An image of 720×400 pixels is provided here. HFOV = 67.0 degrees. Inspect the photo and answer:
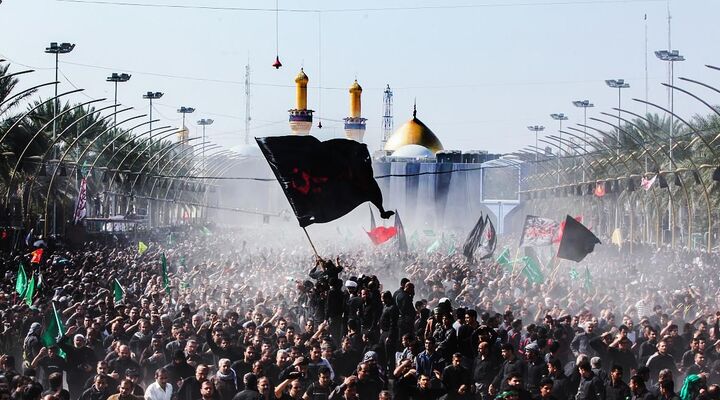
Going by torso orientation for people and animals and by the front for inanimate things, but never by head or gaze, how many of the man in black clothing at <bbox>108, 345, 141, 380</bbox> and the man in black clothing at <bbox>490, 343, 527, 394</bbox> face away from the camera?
0

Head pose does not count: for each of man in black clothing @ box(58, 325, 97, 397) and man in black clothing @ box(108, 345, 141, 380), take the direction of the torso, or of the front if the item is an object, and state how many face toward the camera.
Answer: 2

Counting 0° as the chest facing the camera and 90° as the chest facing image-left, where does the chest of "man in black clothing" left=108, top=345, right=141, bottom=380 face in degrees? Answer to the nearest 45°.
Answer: approximately 0°

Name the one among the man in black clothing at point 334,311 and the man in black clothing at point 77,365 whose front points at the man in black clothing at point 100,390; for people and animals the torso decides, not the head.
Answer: the man in black clothing at point 77,365

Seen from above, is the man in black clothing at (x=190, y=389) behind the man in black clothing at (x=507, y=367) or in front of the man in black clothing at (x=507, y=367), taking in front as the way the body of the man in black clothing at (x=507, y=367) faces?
in front

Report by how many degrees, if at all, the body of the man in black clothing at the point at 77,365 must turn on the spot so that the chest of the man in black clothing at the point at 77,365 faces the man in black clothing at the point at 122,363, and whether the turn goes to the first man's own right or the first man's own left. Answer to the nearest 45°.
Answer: approximately 45° to the first man's own left
